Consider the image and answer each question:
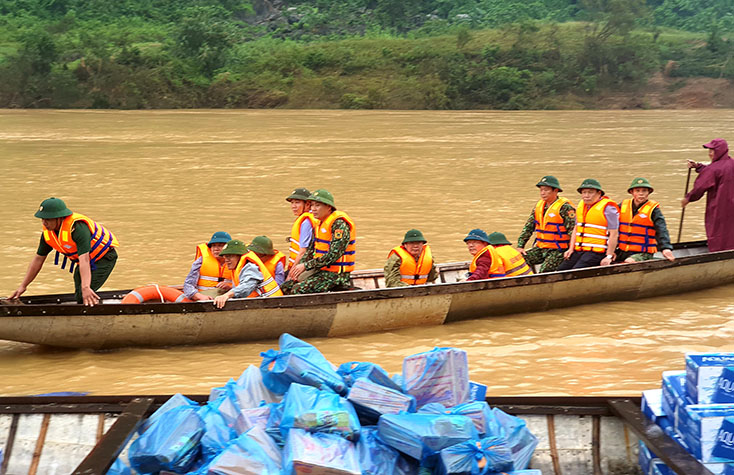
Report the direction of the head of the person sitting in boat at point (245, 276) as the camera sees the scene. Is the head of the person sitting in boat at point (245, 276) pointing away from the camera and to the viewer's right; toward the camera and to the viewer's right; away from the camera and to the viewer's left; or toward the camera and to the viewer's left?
toward the camera and to the viewer's left

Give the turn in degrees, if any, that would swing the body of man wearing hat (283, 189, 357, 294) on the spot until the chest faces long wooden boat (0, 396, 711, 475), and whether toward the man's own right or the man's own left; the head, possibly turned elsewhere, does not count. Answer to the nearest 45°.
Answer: approximately 45° to the man's own left

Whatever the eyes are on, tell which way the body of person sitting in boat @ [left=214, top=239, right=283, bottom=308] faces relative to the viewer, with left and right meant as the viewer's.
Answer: facing to the left of the viewer

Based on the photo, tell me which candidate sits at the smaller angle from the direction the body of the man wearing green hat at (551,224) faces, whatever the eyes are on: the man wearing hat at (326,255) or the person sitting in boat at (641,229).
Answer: the man wearing hat

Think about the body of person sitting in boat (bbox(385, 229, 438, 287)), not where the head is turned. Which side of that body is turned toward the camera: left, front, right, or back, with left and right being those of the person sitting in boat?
front

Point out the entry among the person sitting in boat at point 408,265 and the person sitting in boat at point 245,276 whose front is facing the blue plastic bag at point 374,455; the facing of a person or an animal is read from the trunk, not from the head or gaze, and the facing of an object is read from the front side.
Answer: the person sitting in boat at point 408,265

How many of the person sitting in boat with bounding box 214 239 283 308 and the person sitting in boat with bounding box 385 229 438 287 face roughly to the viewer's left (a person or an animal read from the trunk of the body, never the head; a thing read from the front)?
1

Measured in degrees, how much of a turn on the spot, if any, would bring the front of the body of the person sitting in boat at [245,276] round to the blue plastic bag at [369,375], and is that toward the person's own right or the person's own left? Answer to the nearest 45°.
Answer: approximately 90° to the person's own left

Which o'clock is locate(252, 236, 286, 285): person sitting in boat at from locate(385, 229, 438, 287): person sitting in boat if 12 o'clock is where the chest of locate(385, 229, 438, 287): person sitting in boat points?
locate(252, 236, 286, 285): person sitting in boat is roughly at 3 o'clock from locate(385, 229, 438, 287): person sitting in boat.

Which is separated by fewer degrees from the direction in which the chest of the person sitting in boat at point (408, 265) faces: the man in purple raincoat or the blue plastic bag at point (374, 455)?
the blue plastic bag

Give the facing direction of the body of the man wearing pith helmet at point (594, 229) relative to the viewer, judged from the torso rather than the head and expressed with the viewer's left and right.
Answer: facing the viewer and to the left of the viewer

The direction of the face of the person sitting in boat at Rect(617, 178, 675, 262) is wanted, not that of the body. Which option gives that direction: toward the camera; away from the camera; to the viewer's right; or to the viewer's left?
toward the camera

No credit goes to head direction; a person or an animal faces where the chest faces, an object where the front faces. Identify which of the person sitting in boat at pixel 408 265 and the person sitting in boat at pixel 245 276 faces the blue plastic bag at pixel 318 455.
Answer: the person sitting in boat at pixel 408 265

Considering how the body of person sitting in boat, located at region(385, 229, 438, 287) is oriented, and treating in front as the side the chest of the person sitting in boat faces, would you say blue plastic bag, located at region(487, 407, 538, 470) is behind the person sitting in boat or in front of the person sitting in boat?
in front

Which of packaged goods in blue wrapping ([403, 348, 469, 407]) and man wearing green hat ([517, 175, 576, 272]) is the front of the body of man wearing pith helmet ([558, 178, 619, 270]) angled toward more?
the packaged goods in blue wrapping

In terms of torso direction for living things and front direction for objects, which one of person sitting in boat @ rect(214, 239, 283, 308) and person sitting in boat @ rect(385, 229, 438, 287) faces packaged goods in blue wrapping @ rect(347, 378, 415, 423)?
person sitting in boat @ rect(385, 229, 438, 287)
